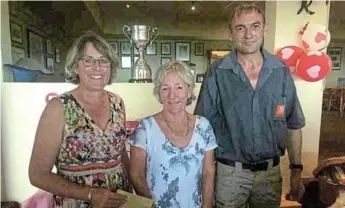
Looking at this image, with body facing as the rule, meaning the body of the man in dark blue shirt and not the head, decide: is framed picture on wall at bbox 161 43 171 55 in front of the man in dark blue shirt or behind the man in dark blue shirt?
behind

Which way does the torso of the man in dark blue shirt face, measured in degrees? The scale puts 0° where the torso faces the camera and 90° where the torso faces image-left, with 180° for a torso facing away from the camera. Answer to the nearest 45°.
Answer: approximately 0°

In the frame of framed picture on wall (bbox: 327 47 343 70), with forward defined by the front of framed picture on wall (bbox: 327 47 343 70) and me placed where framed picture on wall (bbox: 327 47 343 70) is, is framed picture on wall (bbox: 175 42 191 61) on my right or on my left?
on my right
